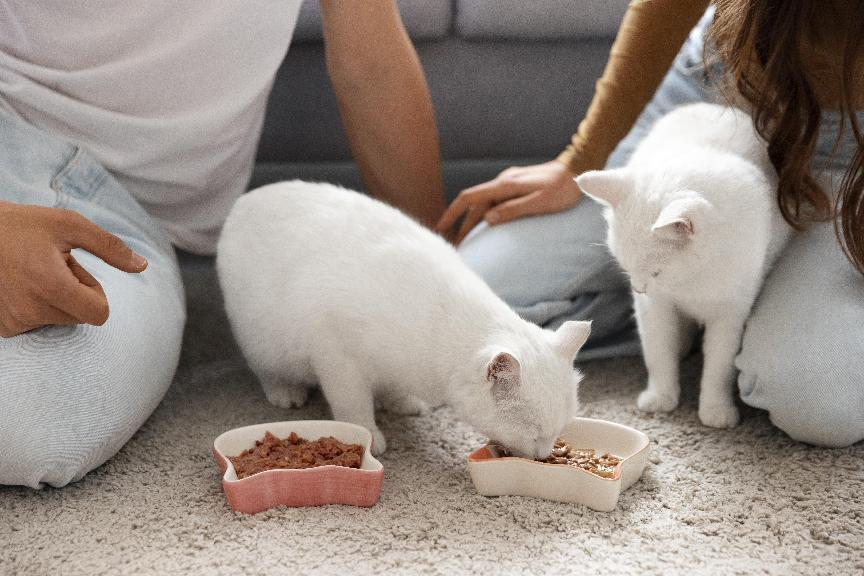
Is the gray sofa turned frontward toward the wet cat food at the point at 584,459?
yes

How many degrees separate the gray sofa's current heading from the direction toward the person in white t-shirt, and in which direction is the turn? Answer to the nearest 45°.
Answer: approximately 45° to its right

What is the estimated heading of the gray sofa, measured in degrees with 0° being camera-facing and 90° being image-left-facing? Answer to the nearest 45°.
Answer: approximately 0°

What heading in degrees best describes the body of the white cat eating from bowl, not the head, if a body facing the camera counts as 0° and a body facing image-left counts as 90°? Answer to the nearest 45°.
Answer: approximately 315°

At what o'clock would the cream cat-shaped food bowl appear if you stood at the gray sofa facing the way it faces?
The cream cat-shaped food bowl is roughly at 12 o'clock from the gray sofa.

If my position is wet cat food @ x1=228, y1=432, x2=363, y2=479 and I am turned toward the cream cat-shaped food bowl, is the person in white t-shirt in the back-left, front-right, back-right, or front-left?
back-left
